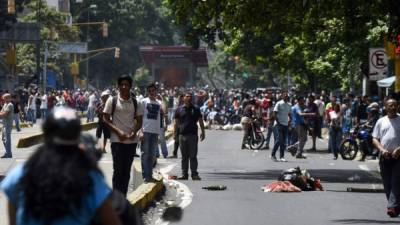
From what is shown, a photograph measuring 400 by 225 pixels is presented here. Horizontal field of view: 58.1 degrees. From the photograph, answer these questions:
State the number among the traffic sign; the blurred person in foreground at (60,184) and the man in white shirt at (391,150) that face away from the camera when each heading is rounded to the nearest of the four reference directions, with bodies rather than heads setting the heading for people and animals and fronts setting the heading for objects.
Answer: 1

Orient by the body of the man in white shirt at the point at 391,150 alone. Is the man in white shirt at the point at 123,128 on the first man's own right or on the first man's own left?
on the first man's own right

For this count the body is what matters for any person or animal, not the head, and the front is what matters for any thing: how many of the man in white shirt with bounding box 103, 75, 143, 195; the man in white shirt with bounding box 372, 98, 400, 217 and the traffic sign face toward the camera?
3

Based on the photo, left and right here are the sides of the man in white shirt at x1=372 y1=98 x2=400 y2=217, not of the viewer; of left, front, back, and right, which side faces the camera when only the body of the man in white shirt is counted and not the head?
front

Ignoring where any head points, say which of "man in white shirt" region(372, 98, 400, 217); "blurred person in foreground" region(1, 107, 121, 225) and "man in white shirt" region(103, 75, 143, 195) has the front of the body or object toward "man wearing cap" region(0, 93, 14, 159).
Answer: the blurred person in foreground

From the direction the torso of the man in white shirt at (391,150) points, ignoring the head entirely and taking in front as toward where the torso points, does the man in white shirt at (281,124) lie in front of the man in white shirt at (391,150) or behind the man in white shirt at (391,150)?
behind

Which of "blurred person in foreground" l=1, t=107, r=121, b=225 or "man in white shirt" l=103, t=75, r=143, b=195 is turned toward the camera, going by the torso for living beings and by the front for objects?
the man in white shirt

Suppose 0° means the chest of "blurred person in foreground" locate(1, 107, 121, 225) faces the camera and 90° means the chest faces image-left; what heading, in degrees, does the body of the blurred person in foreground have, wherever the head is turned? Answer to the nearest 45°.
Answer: approximately 180°

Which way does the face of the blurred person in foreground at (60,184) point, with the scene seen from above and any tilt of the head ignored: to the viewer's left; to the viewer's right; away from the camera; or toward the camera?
away from the camera

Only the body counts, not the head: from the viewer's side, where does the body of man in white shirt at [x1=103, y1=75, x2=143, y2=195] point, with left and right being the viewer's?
facing the viewer

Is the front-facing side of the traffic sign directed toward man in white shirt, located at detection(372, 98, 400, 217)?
yes

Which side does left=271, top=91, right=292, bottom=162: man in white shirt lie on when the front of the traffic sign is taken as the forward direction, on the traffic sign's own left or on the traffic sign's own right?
on the traffic sign's own right

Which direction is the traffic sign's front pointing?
toward the camera

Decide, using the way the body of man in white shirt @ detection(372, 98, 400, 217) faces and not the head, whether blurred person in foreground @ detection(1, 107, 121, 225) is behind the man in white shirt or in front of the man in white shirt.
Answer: in front

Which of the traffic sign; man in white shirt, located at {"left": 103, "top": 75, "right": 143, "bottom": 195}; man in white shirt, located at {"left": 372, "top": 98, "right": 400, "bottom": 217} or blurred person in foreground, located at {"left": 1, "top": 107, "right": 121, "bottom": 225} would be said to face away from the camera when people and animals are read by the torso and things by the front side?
the blurred person in foreground
